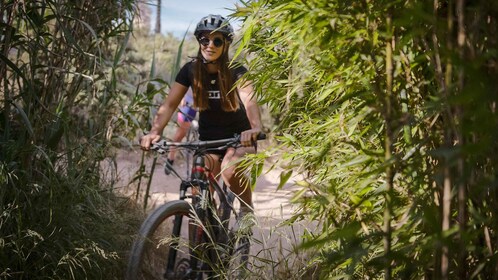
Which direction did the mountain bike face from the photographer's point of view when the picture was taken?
facing the viewer and to the left of the viewer

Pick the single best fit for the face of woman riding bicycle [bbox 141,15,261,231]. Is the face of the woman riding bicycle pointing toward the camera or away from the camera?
toward the camera
